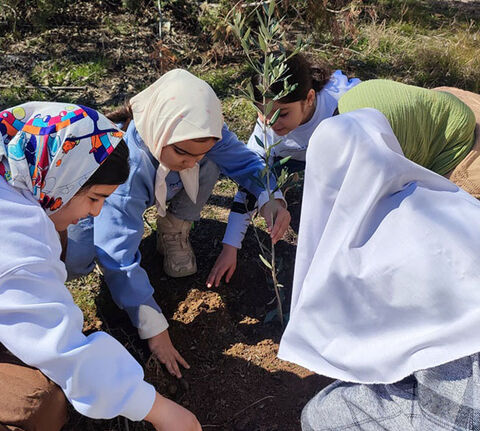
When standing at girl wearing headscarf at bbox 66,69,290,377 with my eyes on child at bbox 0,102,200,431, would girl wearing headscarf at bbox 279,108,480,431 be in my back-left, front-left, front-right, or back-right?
front-left

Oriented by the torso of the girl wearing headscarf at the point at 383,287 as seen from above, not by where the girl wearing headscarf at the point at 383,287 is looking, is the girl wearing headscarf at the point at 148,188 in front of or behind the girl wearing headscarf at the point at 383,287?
in front

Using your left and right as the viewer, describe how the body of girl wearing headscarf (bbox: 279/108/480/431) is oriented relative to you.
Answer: facing away from the viewer and to the left of the viewer

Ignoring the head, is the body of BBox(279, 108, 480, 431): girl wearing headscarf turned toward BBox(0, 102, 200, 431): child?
no

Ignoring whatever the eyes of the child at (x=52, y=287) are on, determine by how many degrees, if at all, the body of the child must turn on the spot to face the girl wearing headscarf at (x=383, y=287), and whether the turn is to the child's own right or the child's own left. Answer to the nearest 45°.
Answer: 0° — they already face them

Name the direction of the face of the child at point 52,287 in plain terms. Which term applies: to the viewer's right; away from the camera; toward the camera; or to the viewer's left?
to the viewer's right

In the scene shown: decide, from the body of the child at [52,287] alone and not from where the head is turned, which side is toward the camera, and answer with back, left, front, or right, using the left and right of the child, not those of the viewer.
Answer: right
